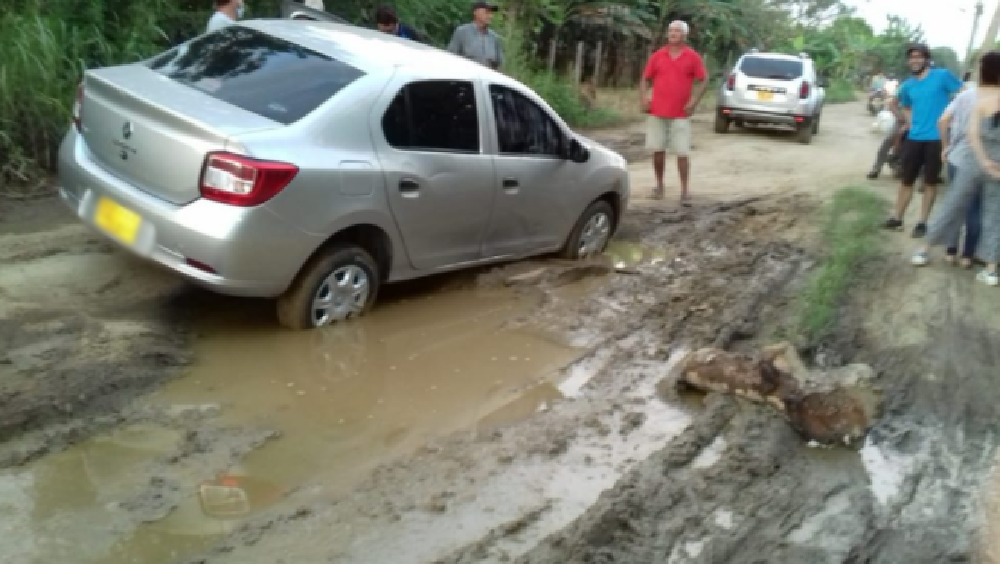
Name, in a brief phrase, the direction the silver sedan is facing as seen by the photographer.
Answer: facing away from the viewer and to the right of the viewer

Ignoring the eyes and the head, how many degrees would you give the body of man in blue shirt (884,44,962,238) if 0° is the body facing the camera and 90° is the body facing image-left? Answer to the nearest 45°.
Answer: approximately 45°

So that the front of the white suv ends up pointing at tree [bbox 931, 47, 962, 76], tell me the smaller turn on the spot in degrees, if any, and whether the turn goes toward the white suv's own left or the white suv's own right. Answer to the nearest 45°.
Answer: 0° — it already faces it

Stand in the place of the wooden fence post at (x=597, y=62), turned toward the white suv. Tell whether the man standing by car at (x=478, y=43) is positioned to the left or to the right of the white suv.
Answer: right

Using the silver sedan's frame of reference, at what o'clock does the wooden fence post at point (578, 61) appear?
The wooden fence post is roughly at 11 o'clock from the silver sedan.

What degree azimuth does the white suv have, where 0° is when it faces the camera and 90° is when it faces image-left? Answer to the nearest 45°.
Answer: approximately 180°

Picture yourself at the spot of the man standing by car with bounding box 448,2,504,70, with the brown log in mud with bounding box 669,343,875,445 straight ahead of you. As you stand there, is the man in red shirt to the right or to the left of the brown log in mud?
left

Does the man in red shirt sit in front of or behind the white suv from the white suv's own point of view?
behind

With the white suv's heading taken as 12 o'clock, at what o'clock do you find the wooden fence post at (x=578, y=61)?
The wooden fence post is roughly at 9 o'clock from the white suv.

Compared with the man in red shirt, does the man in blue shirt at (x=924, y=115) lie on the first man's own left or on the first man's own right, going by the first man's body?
on the first man's own left

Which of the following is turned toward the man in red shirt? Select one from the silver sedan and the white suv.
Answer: the silver sedan
